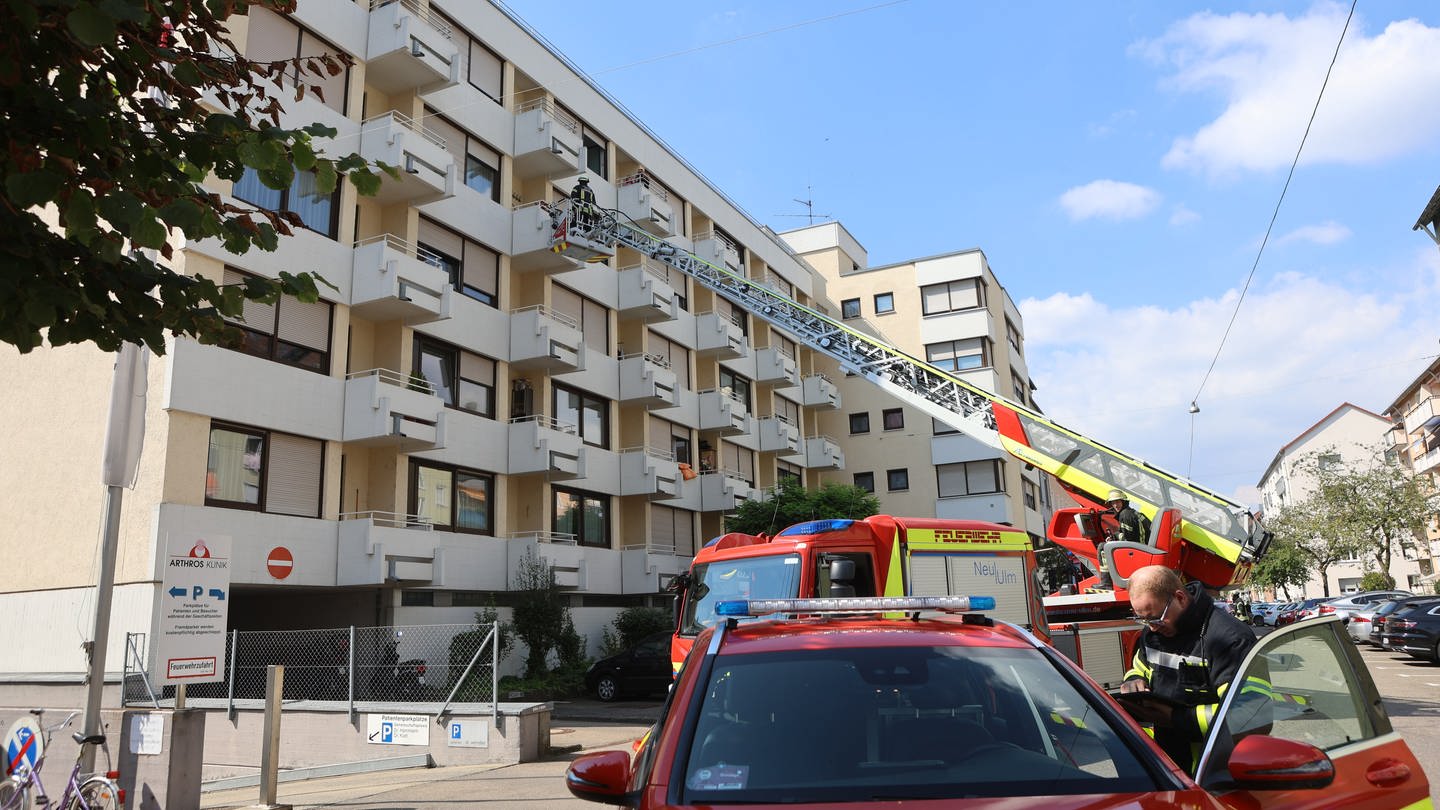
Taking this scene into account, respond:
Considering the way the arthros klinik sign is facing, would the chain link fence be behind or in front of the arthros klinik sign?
behind

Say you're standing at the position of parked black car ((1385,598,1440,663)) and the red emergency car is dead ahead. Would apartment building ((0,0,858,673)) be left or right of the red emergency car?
right

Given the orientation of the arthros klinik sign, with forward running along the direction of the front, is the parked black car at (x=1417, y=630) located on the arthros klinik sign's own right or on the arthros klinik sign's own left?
on the arthros klinik sign's own left

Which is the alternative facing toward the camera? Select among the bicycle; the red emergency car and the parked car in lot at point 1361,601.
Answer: the red emergency car

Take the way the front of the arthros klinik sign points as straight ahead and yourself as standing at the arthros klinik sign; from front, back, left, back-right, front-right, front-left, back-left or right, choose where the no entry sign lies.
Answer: back

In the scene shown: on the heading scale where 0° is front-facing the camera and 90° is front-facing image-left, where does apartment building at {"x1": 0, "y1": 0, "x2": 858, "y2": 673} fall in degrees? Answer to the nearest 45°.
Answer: approximately 315°

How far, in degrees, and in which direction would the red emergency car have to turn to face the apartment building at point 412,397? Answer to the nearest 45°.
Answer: approximately 135° to its right

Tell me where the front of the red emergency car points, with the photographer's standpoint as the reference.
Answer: facing the viewer

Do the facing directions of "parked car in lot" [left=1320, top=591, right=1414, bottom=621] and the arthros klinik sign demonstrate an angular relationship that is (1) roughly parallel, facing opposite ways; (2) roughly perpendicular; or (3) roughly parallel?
roughly perpendicular

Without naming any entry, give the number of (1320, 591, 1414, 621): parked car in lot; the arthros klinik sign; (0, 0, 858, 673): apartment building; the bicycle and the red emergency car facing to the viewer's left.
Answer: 1
